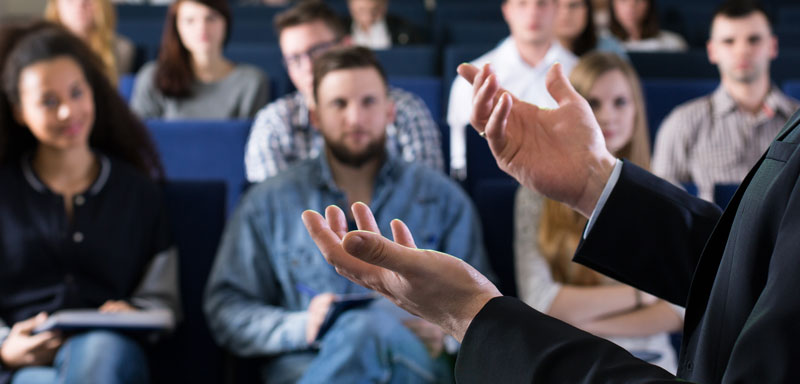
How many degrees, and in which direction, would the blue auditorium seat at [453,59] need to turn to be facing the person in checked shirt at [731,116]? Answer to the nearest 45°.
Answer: approximately 45° to its left

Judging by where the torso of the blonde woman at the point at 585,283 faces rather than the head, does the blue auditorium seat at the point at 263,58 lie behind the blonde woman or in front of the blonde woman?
behind

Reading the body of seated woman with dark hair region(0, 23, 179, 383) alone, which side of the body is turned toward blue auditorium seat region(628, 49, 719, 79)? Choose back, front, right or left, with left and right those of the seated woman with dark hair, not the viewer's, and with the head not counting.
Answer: left

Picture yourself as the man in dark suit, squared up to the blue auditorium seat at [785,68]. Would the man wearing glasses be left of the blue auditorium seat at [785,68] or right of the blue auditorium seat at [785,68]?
left

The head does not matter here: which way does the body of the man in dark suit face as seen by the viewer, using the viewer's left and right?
facing to the left of the viewer

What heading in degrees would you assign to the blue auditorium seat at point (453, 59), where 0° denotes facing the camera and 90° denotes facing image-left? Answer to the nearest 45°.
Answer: approximately 0°

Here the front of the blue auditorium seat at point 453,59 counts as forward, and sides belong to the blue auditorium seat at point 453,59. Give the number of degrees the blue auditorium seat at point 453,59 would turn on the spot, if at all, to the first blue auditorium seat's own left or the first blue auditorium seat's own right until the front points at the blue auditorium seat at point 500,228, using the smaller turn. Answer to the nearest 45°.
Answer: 0° — it already faces it

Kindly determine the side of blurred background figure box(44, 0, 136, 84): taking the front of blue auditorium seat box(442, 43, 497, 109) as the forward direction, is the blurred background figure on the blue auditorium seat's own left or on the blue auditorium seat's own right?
on the blue auditorium seat's own right

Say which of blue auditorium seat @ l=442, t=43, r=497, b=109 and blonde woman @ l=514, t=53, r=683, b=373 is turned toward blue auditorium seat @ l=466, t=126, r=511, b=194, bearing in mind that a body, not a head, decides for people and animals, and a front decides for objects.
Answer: blue auditorium seat @ l=442, t=43, r=497, b=109

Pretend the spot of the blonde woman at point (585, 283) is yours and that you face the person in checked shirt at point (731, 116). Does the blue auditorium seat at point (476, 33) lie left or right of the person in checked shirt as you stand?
left

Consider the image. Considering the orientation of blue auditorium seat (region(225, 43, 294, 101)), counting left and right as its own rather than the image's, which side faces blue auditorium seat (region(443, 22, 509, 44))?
left
